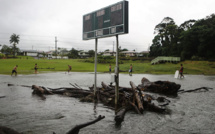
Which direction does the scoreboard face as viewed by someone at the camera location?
facing the viewer and to the left of the viewer

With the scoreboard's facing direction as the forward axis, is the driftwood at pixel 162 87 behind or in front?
behind
